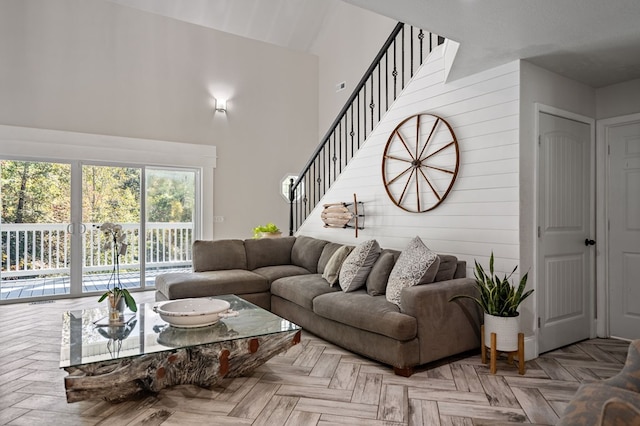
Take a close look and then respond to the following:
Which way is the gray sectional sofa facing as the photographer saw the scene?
facing the viewer and to the left of the viewer

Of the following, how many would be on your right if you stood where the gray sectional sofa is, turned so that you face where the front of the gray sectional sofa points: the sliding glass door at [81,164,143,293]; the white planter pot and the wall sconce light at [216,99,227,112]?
2

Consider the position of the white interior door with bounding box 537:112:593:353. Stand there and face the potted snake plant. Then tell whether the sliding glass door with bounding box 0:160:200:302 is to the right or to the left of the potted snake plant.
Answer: right

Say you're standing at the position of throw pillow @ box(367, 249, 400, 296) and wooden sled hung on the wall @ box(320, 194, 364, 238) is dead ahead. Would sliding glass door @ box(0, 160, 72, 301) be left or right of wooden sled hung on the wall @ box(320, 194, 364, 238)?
left

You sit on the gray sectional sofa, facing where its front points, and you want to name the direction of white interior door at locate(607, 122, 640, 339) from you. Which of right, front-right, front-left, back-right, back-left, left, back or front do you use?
back-left

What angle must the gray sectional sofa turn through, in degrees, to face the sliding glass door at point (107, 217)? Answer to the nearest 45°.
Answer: approximately 90° to its right

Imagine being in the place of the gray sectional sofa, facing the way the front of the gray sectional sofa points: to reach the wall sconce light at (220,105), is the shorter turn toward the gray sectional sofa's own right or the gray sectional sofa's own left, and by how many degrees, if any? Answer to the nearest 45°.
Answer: approximately 90° to the gray sectional sofa's own right

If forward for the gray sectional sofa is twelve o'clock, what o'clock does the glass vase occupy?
The glass vase is roughly at 1 o'clock from the gray sectional sofa.

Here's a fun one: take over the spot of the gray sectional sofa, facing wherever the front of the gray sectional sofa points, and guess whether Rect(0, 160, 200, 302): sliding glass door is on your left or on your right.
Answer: on your right

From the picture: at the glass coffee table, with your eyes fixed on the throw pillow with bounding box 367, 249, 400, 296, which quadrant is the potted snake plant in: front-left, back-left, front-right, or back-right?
front-right

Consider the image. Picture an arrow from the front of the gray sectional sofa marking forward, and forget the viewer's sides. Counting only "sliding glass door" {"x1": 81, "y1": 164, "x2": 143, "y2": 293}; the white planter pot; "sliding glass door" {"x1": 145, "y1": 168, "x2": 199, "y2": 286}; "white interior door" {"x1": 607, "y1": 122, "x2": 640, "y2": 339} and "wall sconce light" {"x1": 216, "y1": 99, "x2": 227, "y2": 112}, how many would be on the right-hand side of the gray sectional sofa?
3

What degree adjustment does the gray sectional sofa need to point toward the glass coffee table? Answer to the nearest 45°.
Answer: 0° — it already faces it

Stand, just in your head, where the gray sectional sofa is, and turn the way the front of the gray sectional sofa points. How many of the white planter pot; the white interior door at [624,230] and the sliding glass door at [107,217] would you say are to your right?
1

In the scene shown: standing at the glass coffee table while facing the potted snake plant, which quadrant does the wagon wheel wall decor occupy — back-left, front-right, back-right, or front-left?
front-left

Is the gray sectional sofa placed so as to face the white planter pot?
no

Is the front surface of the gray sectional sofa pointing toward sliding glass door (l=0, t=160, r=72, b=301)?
no

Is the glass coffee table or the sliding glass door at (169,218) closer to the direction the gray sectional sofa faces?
the glass coffee table

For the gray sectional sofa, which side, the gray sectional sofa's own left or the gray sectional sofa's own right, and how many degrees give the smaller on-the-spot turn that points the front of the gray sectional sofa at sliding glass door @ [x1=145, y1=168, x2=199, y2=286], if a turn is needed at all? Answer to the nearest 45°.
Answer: approximately 90° to the gray sectional sofa's own right

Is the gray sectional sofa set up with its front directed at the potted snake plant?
no
